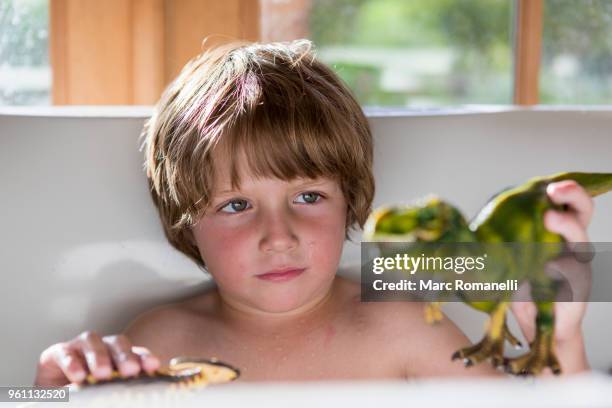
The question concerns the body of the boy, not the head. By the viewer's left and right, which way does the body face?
facing the viewer

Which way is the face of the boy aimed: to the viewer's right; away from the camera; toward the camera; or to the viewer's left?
toward the camera
